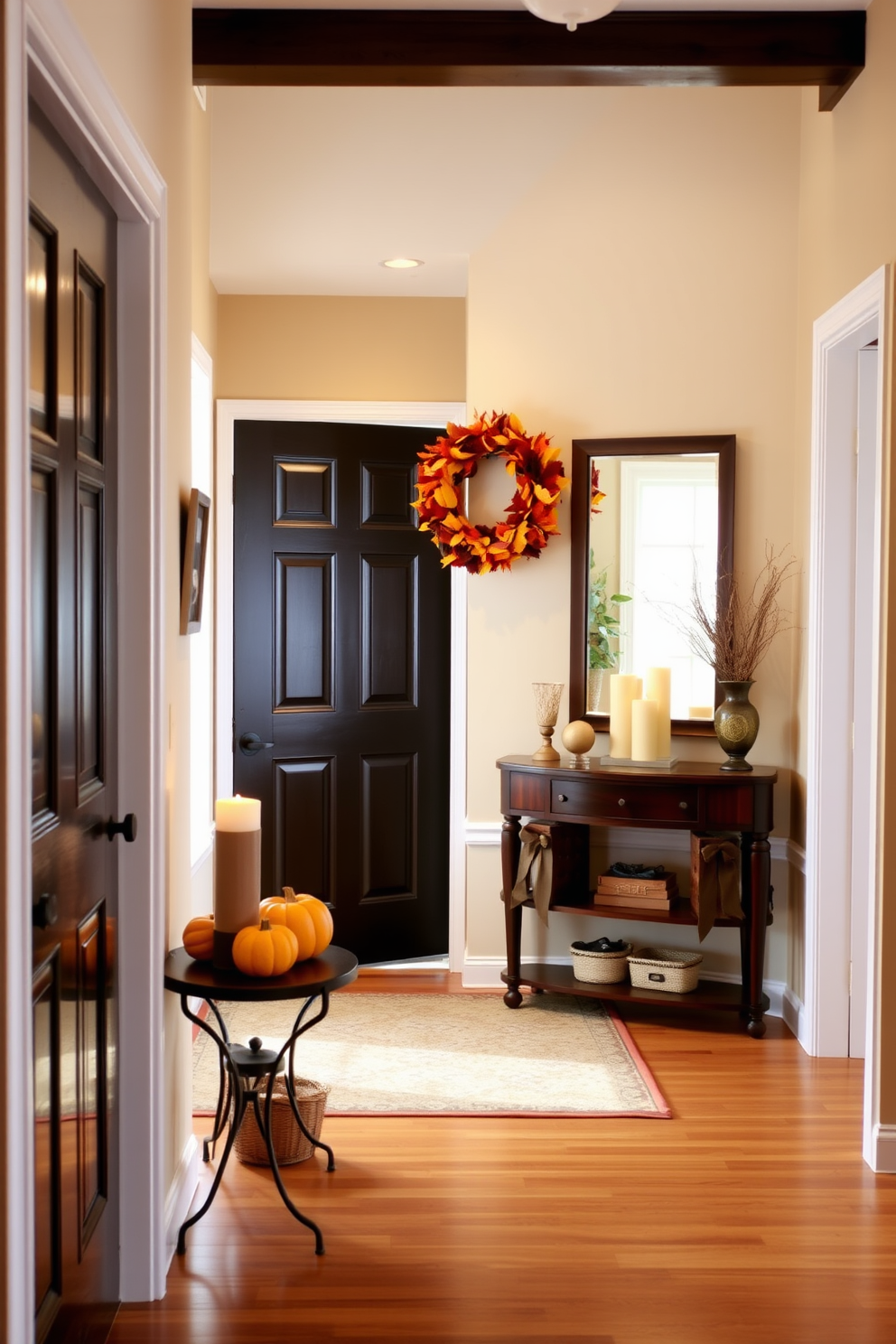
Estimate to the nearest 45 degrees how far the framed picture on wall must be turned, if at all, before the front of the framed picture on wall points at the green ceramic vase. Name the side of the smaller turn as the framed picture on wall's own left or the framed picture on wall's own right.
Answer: approximately 45° to the framed picture on wall's own left

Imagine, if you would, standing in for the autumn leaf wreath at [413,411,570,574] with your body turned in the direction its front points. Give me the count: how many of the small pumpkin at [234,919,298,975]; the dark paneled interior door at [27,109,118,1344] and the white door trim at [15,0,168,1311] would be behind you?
0

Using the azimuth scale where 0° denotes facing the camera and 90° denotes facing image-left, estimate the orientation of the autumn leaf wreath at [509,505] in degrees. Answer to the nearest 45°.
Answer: approximately 0°

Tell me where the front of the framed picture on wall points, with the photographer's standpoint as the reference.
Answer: facing to the right of the viewer

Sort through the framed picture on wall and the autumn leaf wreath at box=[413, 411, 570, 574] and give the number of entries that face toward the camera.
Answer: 1

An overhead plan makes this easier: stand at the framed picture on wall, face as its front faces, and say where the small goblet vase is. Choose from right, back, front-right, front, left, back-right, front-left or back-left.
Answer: front-left

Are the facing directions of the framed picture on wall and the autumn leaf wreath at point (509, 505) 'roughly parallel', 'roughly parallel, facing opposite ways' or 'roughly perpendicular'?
roughly perpendicular

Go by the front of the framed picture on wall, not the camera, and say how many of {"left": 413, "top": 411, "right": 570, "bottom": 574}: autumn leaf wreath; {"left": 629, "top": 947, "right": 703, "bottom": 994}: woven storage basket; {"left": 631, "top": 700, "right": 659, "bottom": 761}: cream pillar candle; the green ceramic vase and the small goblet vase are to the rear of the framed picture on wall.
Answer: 0

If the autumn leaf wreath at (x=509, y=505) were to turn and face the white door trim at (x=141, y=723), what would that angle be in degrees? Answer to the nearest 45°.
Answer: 0° — it already faces it

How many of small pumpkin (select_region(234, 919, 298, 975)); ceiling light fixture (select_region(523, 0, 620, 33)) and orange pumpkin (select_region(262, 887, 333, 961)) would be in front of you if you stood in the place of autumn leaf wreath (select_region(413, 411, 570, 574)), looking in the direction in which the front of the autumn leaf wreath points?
3

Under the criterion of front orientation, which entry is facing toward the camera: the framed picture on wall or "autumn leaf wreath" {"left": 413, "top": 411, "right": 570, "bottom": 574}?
the autumn leaf wreath

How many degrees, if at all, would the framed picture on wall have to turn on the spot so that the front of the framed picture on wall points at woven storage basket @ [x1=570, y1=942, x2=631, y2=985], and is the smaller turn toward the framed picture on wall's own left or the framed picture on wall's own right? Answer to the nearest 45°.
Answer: approximately 45° to the framed picture on wall's own left
